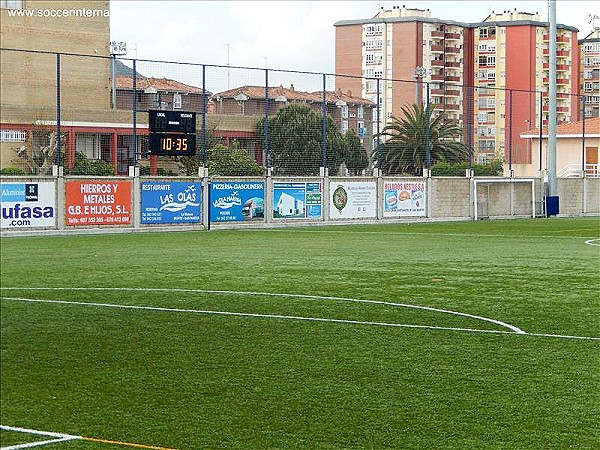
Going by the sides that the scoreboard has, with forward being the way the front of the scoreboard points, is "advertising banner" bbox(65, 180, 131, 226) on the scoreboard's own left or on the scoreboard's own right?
on the scoreboard's own right

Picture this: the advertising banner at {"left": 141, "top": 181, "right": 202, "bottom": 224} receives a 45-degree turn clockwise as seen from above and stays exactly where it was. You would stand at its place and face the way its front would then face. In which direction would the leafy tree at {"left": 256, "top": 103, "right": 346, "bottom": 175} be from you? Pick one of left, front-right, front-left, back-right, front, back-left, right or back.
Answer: back

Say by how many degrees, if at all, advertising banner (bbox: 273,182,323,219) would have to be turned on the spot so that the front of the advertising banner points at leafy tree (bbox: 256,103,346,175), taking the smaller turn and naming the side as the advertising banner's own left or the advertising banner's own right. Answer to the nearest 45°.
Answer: approximately 180°

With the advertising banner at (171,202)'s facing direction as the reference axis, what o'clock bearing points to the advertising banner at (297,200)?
the advertising banner at (297,200) is roughly at 8 o'clock from the advertising banner at (171,202).

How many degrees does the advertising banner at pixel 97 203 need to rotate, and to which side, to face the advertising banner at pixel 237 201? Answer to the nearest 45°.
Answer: approximately 135° to its left

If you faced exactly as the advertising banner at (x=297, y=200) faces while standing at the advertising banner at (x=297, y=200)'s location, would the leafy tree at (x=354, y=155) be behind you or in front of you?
behind

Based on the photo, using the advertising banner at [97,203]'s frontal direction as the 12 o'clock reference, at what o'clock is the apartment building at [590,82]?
The apartment building is roughly at 8 o'clock from the advertising banner.

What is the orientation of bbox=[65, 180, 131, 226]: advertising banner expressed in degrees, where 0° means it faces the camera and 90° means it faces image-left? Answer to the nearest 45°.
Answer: approximately 0°

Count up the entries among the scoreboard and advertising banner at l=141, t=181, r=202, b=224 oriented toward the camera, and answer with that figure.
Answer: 2

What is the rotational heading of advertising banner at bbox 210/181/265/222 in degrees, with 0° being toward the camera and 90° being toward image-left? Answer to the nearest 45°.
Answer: approximately 0°

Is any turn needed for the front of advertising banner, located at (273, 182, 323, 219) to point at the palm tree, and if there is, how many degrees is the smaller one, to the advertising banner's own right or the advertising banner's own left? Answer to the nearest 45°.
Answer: approximately 135° to the advertising banner's own left
